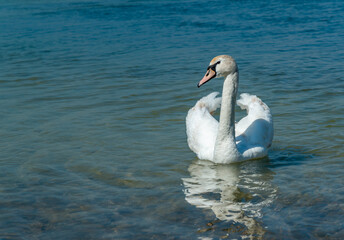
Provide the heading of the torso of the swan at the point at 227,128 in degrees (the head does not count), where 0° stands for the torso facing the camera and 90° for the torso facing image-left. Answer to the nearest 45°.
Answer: approximately 0°
